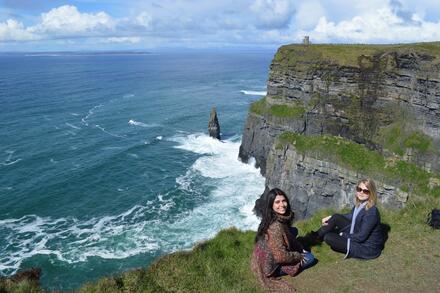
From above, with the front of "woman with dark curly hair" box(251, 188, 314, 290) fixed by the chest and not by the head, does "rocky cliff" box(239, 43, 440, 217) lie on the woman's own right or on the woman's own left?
on the woman's own left
